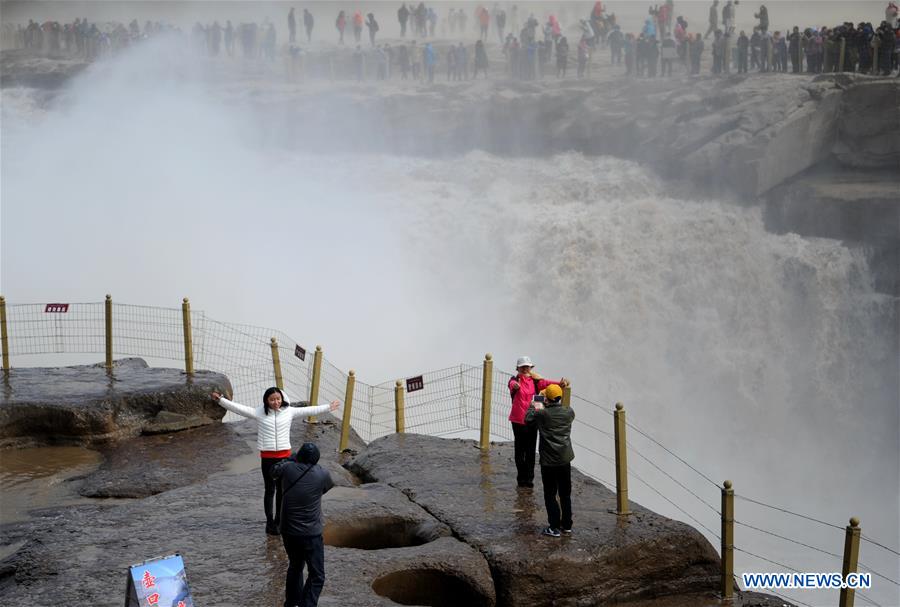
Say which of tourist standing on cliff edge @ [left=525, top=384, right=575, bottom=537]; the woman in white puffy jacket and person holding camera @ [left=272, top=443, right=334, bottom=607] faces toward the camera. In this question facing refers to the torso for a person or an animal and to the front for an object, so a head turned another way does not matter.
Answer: the woman in white puffy jacket

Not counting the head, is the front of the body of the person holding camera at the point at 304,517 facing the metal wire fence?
yes

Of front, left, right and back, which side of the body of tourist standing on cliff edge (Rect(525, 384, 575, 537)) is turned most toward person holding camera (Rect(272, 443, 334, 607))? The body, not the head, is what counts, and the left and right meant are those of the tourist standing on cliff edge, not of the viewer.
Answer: left

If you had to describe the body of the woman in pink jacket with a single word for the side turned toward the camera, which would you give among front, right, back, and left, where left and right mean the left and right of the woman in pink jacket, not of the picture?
front

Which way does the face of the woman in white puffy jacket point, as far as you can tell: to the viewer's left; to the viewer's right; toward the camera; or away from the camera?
toward the camera

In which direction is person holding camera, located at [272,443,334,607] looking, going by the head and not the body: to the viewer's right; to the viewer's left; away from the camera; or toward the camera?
away from the camera

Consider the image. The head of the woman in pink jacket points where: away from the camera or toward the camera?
toward the camera

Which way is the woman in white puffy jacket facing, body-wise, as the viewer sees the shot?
toward the camera

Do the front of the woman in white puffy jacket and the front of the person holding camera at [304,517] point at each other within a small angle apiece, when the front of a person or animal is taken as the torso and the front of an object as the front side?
yes

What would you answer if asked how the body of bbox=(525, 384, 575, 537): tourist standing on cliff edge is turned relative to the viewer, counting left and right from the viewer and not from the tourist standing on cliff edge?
facing away from the viewer and to the left of the viewer

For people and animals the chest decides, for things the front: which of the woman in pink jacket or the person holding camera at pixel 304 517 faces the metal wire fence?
the person holding camera

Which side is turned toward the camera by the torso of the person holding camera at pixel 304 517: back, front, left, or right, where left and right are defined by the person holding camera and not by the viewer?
back

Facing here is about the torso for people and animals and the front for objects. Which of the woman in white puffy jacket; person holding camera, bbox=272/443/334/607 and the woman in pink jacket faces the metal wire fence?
the person holding camera

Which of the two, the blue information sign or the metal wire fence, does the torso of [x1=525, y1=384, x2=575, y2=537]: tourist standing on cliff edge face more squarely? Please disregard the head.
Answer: the metal wire fence

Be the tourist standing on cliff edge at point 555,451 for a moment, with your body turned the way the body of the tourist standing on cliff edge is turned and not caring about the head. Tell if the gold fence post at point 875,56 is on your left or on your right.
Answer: on your right

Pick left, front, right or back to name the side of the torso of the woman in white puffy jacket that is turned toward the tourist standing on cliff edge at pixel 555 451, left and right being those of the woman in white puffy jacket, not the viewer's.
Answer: left

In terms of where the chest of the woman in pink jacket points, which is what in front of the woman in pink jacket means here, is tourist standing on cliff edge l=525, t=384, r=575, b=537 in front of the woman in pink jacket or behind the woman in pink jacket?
in front

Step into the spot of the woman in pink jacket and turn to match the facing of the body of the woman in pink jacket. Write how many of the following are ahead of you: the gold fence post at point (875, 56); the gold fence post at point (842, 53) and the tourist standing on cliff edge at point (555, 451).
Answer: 1
